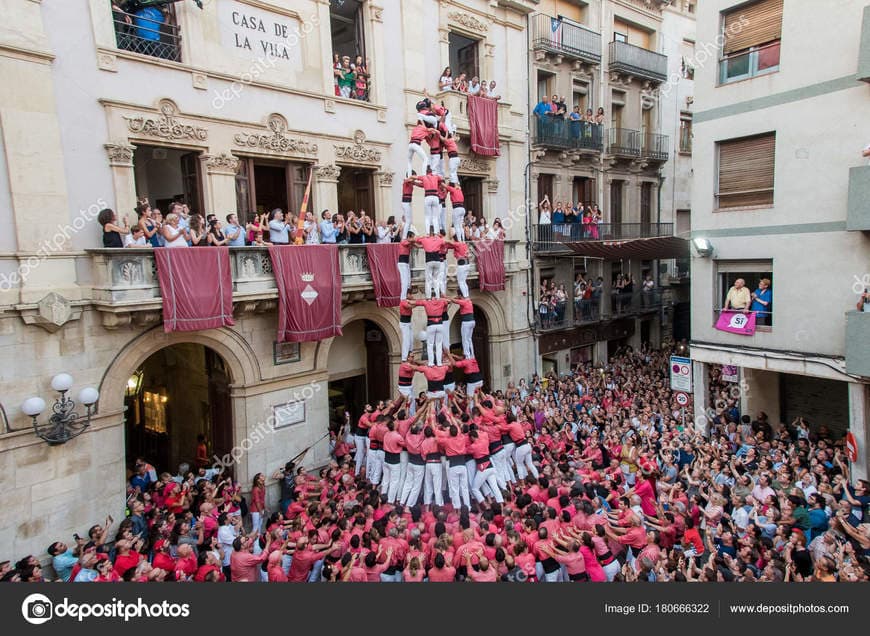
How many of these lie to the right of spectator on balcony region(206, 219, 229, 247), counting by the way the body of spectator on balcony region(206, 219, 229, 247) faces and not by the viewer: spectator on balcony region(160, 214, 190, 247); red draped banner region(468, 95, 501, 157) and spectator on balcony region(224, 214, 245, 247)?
1

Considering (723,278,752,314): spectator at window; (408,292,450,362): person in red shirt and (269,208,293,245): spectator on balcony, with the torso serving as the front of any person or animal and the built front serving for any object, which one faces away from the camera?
the person in red shirt

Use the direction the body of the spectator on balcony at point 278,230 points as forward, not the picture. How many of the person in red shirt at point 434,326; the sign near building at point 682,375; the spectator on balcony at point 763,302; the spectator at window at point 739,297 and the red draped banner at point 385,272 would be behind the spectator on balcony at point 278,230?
0

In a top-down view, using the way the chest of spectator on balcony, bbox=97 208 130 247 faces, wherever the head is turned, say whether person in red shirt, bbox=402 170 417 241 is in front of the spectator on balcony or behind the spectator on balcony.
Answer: in front

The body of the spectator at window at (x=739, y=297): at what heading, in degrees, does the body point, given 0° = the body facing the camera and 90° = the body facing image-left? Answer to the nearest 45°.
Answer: approximately 45°

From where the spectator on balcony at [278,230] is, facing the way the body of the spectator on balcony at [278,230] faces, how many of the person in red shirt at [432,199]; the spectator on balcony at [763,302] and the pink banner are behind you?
0

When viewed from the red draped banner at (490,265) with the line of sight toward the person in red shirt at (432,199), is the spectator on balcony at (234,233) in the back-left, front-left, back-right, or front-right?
front-right

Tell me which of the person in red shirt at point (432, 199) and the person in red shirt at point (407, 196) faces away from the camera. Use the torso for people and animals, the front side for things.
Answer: the person in red shirt at point (432, 199)

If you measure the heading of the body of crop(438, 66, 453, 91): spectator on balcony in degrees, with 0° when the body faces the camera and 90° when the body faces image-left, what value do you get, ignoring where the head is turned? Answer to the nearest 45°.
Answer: approximately 315°

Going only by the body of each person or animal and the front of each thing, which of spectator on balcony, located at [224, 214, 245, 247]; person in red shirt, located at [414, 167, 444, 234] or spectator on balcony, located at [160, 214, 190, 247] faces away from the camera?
the person in red shirt

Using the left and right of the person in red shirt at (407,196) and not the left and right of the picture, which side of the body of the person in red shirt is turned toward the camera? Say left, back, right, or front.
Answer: right

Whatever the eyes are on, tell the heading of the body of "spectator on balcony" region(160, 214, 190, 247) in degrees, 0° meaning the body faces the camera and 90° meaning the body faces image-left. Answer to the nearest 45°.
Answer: approximately 315°

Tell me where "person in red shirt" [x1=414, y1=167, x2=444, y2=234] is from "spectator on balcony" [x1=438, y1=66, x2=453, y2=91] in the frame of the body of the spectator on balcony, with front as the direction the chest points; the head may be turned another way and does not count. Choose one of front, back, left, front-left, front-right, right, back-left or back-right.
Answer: front-right
